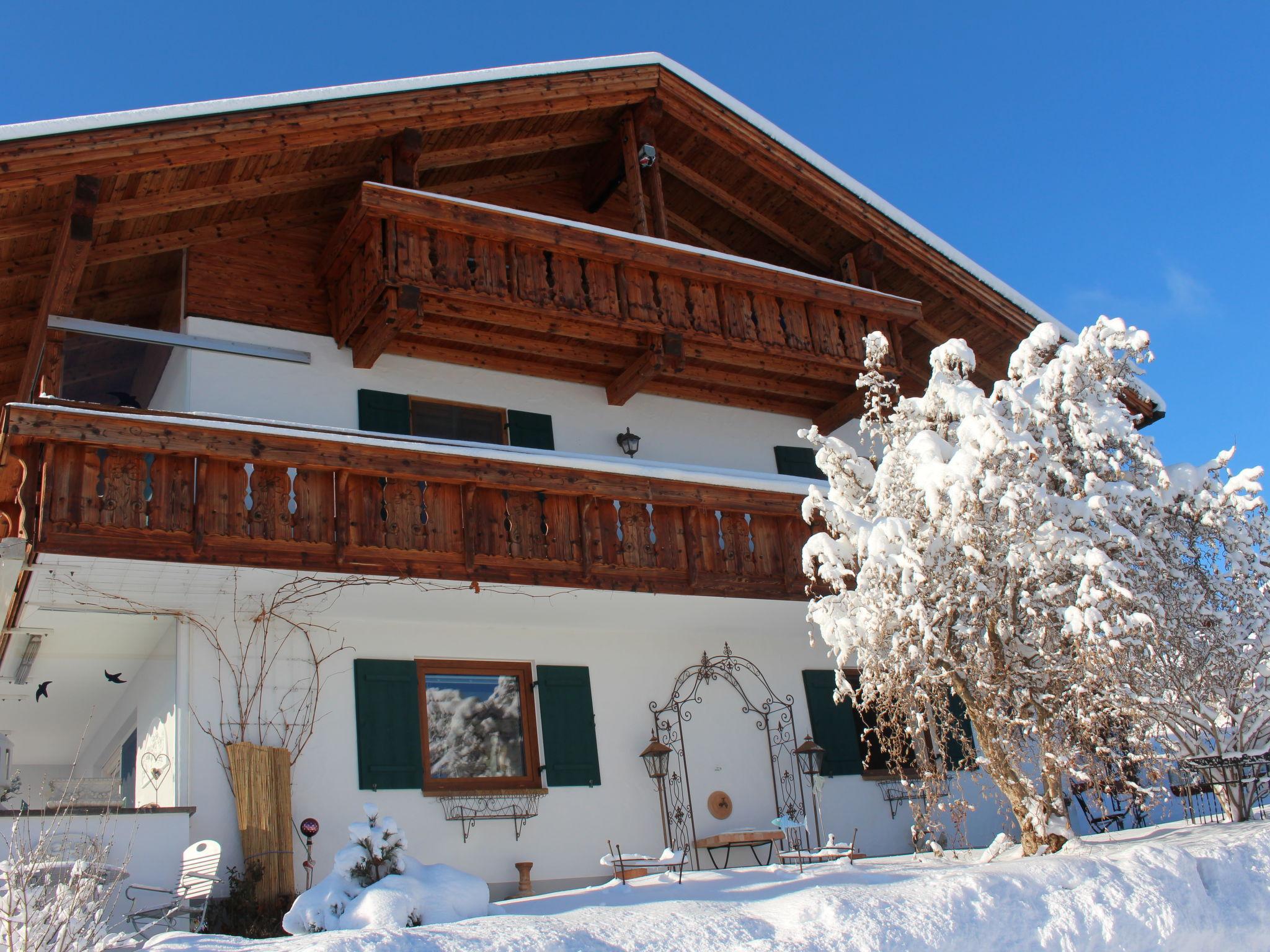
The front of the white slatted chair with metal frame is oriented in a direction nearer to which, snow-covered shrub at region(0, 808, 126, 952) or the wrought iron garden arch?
the snow-covered shrub

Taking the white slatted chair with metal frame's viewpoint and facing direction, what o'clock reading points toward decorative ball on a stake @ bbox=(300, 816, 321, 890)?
The decorative ball on a stake is roughly at 6 o'clock from the white slatted chair with metal frame.

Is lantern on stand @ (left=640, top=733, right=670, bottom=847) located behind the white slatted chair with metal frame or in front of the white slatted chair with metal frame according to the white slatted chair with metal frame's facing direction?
behind

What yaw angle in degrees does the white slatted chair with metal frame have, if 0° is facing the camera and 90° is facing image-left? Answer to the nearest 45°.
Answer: approximately 45°

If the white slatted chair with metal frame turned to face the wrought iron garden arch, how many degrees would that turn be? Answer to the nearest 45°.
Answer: approximately 135° to its left

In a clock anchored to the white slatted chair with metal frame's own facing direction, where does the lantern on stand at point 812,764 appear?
The lantern on stand is roughly at 7 o'clock from the white slatted chair with metal frame.

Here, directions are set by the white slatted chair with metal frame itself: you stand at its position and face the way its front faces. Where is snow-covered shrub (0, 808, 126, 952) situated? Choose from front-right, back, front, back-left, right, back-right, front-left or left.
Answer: front-left

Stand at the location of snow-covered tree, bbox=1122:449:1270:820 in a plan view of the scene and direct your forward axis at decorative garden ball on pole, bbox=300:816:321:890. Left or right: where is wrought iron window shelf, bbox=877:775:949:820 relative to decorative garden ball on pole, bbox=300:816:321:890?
right
